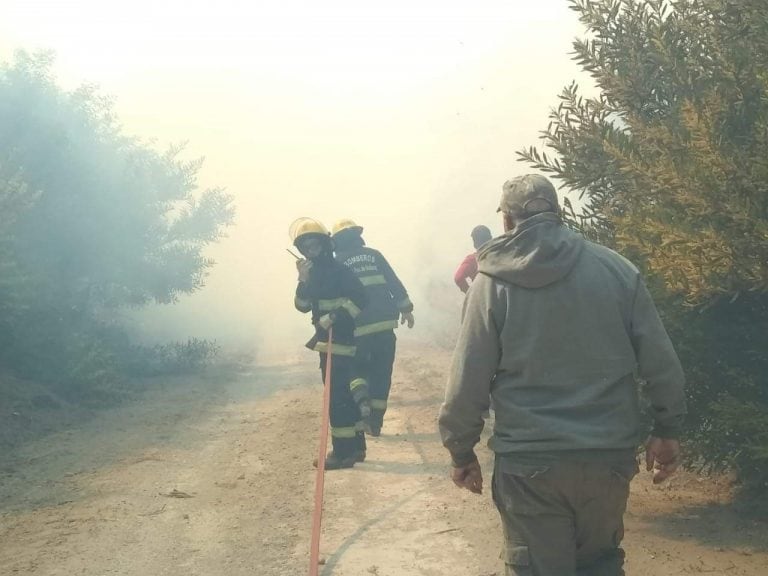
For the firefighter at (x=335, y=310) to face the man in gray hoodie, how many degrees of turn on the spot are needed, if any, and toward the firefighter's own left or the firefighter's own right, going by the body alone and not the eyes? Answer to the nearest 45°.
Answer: approximately 45° to the firefighter's own left

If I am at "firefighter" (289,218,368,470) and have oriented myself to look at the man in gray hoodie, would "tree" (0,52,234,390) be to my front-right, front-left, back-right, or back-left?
back-right

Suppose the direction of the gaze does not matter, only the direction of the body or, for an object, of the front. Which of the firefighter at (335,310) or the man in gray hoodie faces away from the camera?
the man in gray hoodie

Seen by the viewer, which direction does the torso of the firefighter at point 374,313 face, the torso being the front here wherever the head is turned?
away from the camera

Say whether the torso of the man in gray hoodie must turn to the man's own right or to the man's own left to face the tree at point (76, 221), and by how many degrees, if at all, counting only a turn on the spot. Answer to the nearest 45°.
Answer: approximately 45° to the man's own left

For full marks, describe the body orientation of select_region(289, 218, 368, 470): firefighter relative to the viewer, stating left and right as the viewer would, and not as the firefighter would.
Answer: facing the viewer and to the left of the viewer

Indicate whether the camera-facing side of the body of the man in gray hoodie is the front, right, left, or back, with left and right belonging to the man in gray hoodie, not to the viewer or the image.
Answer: back

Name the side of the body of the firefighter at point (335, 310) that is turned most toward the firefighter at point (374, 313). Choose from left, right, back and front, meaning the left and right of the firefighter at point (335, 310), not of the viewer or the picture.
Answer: back

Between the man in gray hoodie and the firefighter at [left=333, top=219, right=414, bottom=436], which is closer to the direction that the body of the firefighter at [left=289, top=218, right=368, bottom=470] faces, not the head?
the man in gray hoodie

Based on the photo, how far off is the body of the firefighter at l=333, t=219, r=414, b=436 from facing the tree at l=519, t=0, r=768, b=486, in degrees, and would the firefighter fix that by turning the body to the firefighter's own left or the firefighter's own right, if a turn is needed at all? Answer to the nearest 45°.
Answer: approximately 135° to the firefighter's own right

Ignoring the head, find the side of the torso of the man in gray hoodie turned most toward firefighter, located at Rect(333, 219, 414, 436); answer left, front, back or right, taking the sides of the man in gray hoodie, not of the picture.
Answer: front

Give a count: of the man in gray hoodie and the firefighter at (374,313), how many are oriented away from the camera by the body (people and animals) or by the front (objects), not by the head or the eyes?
2

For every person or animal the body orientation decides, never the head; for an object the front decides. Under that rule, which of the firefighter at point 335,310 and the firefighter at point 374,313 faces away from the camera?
the firefighter at point 374,313

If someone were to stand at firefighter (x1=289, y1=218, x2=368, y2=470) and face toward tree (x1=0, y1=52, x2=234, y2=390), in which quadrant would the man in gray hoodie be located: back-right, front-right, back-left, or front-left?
back-left

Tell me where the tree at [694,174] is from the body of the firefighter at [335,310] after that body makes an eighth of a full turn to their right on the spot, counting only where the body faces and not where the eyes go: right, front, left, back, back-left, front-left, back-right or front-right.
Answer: back-left

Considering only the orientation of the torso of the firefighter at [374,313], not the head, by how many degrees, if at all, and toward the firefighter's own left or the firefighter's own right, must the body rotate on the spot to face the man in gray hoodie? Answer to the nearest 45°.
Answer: approximately 180°

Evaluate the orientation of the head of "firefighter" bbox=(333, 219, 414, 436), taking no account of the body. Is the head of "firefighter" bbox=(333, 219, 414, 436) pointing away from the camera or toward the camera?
away from the camera

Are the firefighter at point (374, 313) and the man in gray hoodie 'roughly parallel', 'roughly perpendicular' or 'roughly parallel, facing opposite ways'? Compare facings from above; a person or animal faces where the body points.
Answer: roughly parallel
